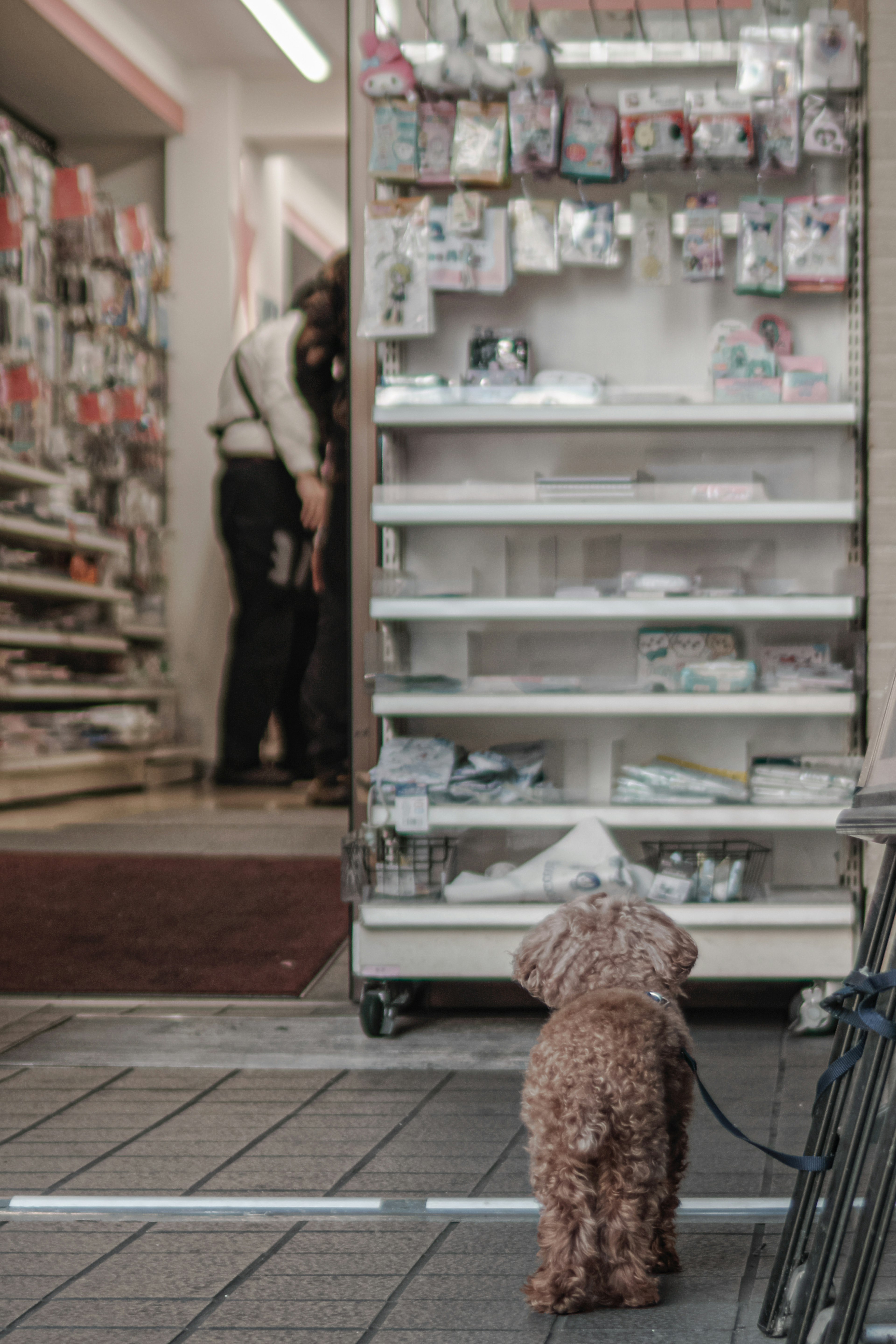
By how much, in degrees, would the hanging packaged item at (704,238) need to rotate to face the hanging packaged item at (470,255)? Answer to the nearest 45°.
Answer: approximately 90° to its right

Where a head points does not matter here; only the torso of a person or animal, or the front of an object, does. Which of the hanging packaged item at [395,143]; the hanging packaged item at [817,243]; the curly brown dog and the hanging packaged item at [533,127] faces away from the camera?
the curly brown dog

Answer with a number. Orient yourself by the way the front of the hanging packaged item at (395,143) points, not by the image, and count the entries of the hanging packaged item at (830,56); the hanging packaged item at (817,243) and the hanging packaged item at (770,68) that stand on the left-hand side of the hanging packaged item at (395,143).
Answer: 3

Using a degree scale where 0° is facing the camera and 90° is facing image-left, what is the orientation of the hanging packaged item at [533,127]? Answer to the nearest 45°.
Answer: approximately 0°

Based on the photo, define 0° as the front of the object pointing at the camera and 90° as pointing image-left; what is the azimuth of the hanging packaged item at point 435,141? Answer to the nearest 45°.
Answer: approximately 0°
